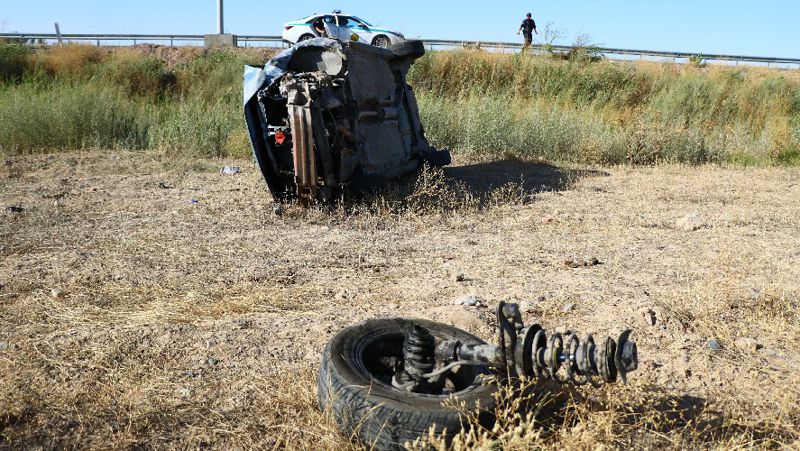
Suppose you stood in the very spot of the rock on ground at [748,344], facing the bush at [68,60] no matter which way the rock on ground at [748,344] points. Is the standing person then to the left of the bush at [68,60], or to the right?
right

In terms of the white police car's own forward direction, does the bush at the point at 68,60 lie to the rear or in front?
to the rear

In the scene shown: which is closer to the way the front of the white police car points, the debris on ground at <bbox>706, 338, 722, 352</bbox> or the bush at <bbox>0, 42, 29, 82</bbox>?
the debris on ground

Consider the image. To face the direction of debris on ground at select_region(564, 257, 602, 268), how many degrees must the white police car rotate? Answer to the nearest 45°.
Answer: approximately 90° to its right

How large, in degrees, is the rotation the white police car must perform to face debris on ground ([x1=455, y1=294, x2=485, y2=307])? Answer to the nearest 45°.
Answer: approximately 90° to its right

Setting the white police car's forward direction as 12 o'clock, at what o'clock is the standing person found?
The standing person is roughly at 11 o'clock from the white police car.

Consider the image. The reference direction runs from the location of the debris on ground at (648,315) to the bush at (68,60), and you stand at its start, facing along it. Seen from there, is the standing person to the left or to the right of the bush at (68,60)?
right

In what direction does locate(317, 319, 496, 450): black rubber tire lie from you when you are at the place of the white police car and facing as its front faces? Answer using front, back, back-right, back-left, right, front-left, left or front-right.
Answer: right

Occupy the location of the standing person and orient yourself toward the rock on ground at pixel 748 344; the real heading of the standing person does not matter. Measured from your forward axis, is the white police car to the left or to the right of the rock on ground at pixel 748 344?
right

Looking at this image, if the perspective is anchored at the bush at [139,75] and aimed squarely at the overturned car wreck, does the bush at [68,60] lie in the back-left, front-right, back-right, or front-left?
back-right

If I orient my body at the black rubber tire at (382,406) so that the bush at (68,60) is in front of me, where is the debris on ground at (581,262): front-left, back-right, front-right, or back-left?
front-right

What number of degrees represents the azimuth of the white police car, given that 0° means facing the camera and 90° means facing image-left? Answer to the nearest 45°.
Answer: approximately 270°
